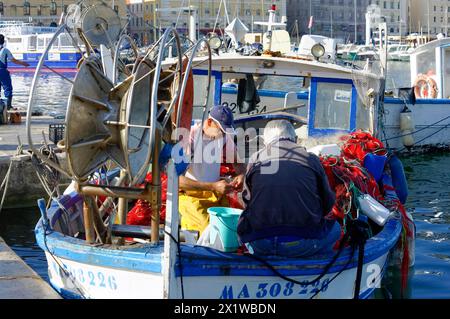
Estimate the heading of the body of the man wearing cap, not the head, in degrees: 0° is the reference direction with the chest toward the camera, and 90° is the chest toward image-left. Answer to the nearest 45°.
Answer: approximately 315°

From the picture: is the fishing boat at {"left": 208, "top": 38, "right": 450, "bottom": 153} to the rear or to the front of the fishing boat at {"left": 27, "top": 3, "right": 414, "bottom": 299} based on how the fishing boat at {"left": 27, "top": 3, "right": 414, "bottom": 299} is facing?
to the rear

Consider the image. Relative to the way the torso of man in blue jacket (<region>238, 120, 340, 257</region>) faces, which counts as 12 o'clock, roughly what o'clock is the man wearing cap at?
The man wearing cap is roughly at 11 o'clock from the man in blue jacket.

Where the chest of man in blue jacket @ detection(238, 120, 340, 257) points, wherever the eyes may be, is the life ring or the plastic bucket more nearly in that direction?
the life ring

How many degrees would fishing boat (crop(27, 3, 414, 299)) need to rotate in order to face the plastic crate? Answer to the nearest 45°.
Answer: approximately 135° to its right

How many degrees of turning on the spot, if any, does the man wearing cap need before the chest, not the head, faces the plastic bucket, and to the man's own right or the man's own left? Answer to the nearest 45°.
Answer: approximately 45° to the man's own right

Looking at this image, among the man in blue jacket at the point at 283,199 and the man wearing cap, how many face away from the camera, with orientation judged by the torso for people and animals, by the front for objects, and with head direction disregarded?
1

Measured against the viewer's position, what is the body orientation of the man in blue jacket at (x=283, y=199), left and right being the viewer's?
facing away from the viewer

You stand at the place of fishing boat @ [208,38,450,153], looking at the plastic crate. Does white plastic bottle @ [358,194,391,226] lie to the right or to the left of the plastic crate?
left

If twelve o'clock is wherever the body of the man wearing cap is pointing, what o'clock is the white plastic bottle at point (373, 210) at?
The white plastic bottle is roughly at 10 o'clock from the man wearing cap.

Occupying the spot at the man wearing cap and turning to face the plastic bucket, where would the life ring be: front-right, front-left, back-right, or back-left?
back-left
